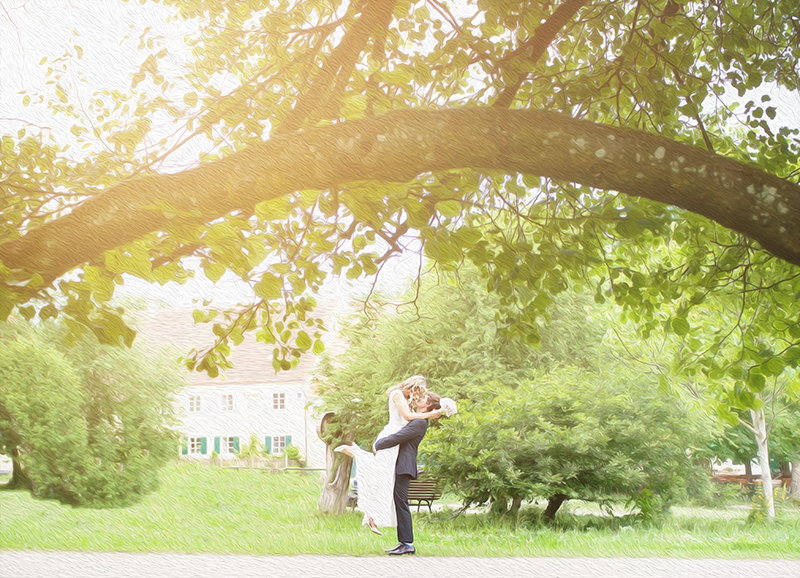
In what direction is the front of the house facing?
toward the camera

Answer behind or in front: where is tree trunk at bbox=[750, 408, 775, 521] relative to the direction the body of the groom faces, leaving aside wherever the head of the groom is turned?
behind

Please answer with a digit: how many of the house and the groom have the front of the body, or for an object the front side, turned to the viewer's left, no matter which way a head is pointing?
1

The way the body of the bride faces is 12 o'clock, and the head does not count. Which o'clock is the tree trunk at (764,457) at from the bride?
The tree trunk is roughly at 12 o'clock from the bride.

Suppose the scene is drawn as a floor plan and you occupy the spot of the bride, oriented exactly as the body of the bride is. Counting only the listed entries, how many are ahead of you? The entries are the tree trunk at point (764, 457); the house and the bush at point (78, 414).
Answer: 1

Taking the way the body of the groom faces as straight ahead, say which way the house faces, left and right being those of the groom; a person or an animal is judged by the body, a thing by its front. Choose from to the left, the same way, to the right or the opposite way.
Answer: to the left

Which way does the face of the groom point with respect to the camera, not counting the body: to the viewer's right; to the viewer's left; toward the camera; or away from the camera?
to the viewer's left

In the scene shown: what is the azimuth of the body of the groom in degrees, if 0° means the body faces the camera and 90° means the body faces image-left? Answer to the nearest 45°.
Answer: approximately 90°

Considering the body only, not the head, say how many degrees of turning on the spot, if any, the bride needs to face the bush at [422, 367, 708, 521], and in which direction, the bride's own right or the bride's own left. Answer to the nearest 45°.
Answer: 0° — they already face it

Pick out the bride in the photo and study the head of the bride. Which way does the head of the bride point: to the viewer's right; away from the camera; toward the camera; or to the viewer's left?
to the viewer's right

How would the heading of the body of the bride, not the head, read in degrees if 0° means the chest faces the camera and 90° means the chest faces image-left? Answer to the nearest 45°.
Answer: approximately 270°

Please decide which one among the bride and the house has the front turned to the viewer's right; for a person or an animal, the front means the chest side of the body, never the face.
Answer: the bride

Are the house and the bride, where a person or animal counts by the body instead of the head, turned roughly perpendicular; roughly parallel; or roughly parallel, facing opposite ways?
roughly perpendicular
